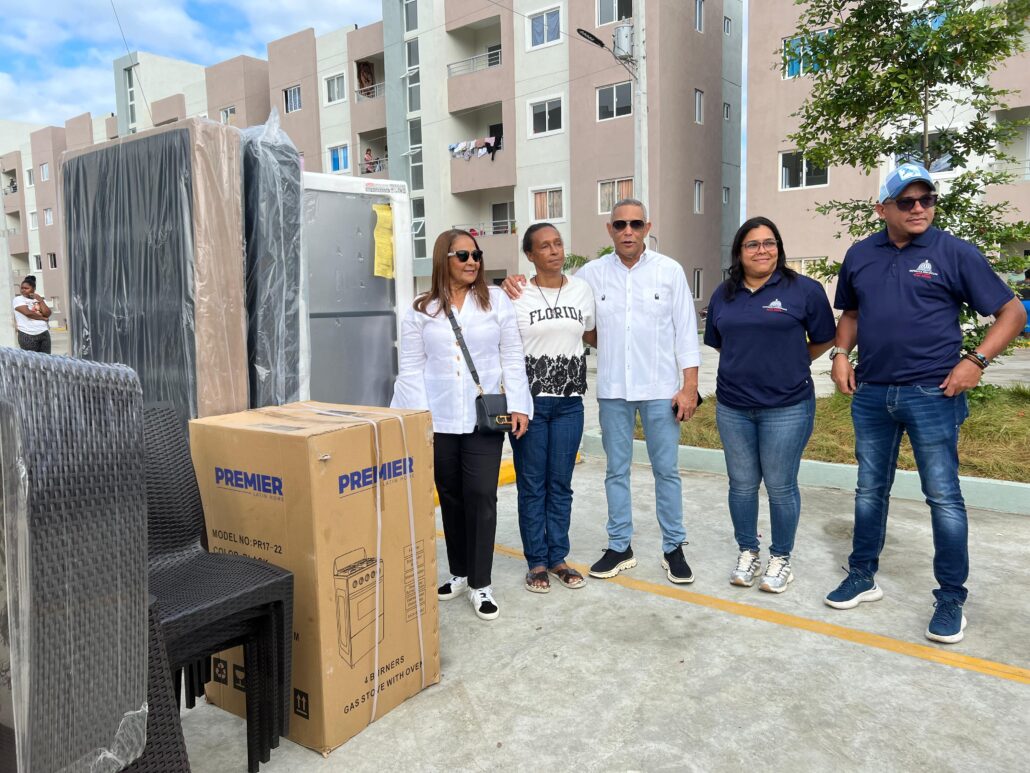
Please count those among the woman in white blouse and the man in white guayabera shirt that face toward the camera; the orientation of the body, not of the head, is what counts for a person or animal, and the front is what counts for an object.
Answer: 2

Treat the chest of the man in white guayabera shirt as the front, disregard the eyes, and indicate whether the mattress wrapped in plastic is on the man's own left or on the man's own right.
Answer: on the man's own right

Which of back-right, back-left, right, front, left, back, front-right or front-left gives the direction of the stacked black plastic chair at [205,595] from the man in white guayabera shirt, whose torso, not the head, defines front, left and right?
front-right

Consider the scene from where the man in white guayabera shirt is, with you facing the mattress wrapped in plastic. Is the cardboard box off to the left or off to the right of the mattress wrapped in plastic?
left

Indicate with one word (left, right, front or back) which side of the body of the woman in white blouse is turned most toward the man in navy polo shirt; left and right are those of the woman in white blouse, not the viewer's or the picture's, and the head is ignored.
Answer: left

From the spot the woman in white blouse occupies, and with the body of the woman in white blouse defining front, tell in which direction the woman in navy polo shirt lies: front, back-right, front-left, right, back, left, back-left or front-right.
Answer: left

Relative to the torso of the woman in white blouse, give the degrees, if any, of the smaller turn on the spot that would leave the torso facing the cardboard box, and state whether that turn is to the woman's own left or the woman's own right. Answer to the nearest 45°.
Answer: approximately 45° to the woman's own right

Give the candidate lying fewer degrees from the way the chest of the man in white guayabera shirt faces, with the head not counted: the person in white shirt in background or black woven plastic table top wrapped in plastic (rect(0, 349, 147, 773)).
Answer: the black woven plastic table top wrapped in plastic

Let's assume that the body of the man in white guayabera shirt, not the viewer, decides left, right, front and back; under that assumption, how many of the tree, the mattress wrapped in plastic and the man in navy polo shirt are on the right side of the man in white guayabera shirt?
1
